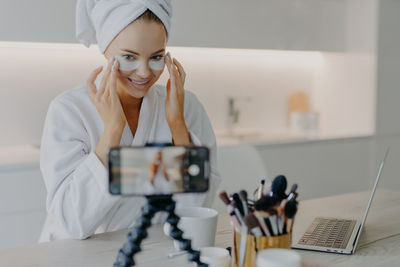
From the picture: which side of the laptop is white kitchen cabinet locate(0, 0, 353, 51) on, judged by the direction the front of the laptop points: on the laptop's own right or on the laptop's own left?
on the laptop's own right

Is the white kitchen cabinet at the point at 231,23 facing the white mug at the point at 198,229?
yes

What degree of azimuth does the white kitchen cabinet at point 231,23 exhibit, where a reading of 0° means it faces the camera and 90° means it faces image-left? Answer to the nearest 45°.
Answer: approximately 0°

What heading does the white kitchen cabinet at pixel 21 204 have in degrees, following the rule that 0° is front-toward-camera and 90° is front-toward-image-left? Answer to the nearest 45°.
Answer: approximately 0°

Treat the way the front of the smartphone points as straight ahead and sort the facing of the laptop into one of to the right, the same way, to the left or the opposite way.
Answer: to the right

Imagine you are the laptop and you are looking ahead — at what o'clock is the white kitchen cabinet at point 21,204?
The white kitchen cabinet is roughly at 1 o'clock from the laptop.

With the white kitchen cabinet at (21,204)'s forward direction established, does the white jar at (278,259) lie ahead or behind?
ahead

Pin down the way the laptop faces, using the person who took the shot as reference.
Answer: facing to the left of the viewer
